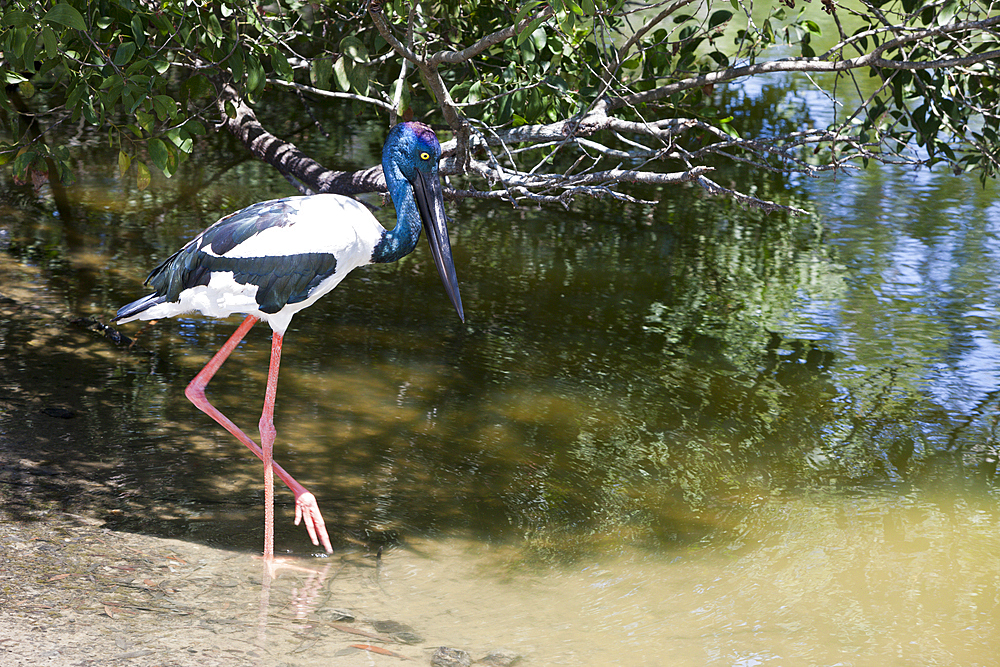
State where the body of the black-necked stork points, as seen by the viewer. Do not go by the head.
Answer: to the viewer's right
